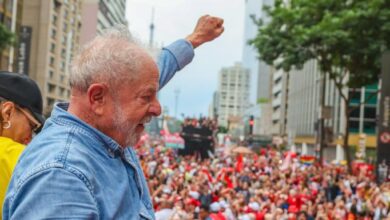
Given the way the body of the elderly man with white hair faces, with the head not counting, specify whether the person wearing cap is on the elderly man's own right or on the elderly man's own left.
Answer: on the elderly man's own left

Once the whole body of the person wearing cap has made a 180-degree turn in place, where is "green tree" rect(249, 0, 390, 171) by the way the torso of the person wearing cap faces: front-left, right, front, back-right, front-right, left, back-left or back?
back-right

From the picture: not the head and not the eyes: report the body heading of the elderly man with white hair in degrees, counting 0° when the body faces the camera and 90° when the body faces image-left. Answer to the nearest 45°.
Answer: approximately 270°

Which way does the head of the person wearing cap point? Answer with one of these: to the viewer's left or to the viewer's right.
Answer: to the viewer's right

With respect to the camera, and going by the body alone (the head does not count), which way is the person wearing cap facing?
to the viewer's right

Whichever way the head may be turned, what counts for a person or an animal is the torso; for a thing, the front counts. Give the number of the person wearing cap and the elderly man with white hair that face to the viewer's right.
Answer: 2
